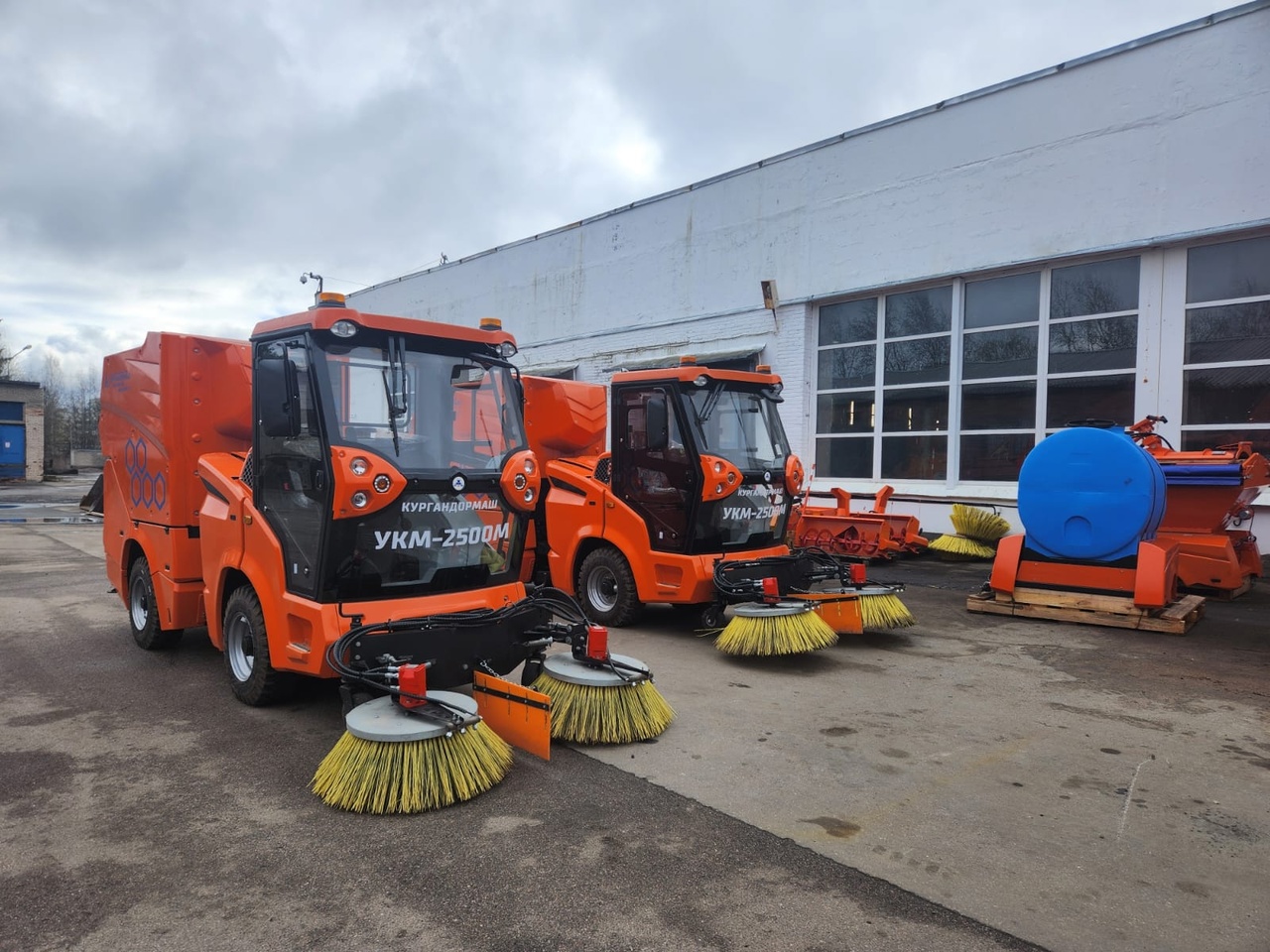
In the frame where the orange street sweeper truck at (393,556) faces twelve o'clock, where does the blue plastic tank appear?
The blue plastic tank is roughly at 10 o'clock from the orange street sweeper truck.

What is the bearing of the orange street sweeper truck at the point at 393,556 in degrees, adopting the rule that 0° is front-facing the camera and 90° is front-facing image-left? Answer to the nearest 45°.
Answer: approximately 315°

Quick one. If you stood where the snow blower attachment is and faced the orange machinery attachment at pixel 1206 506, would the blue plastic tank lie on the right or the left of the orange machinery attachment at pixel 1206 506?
right

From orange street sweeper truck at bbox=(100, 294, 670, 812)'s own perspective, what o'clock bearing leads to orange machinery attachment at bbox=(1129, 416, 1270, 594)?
The orange machinery attachment is roughly at 10 o'clock from the orange street sweeper truck.

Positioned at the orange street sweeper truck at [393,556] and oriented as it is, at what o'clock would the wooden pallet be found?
The wooden pallet is roughly at 10 o'clock from the orange street sweeper truck.

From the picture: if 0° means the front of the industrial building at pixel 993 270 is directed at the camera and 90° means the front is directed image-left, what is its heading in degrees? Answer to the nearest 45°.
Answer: approximately 45°

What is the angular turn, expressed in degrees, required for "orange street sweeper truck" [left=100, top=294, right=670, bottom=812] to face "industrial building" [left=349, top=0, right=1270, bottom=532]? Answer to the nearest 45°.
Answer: approximately 90° to its left

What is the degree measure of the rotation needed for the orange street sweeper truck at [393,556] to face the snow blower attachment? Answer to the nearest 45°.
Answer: approximately 90° to its left
